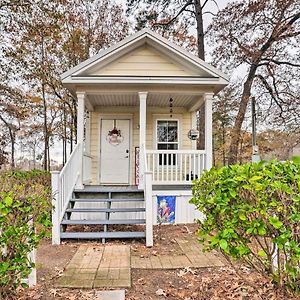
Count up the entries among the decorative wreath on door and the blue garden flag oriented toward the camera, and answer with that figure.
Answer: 2

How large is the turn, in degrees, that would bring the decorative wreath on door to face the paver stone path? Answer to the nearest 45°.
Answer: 0° — it already faces it

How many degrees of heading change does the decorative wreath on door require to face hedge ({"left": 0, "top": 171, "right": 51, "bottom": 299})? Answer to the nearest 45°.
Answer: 0° — it already faces it

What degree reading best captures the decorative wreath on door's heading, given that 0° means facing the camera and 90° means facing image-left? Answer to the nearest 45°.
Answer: approximately 0°

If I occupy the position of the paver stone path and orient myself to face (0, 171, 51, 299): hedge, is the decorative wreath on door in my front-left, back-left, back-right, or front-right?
back-right

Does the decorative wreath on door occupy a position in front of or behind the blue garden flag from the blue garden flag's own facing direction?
behind
